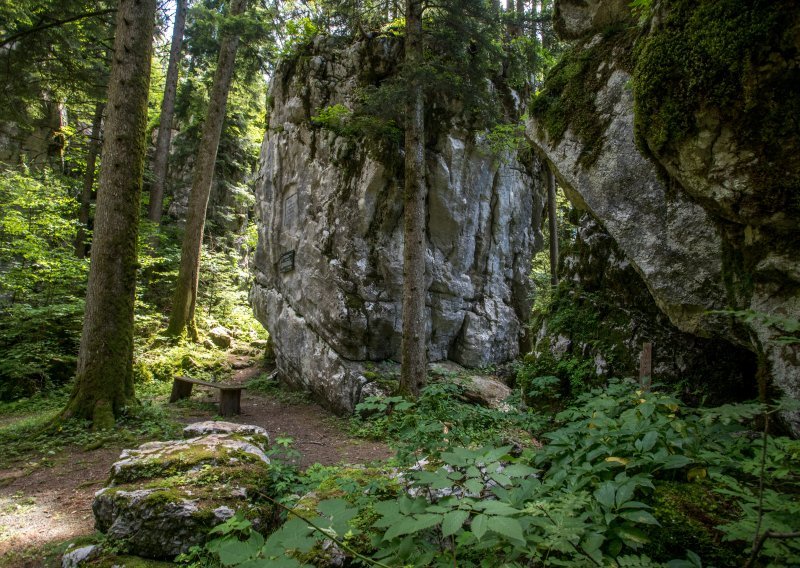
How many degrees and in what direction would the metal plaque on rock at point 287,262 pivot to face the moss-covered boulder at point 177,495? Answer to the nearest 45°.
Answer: approximately 45° to its left

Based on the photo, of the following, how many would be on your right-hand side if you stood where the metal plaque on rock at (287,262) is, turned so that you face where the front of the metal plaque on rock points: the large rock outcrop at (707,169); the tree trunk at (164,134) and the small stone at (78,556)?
1

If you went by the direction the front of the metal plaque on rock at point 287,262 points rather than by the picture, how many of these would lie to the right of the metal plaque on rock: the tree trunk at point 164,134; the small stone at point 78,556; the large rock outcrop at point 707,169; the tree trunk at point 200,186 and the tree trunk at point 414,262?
2

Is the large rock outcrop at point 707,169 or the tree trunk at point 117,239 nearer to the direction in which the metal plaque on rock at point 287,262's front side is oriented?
the tree trunk

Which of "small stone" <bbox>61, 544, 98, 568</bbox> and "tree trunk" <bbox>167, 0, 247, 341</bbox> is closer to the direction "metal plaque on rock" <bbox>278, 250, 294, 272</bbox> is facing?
the small stone

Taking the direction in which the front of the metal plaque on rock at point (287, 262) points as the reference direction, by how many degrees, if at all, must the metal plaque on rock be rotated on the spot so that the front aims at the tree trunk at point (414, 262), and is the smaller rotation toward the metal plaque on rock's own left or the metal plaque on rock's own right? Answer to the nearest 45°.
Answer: approximately 90° to the metal plaque on rock's own left

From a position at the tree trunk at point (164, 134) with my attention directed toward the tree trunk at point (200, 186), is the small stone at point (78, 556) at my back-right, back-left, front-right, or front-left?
front-right

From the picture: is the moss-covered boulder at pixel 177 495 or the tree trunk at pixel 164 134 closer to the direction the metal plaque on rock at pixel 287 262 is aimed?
the moss-covered boulder

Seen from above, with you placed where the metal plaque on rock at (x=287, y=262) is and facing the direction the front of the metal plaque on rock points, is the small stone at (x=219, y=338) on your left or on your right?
on your right

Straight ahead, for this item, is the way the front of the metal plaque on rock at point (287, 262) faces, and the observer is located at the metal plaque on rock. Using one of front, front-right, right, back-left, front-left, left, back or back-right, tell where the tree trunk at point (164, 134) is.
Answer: right

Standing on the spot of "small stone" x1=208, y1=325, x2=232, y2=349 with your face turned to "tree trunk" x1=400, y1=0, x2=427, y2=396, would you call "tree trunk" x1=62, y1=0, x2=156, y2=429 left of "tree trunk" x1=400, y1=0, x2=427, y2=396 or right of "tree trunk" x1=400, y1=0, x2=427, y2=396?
right

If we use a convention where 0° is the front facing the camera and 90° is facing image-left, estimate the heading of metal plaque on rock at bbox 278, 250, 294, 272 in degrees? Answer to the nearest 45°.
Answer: approximately 45°

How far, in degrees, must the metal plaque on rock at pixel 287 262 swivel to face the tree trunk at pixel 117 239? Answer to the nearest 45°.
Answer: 0° — it already faces it

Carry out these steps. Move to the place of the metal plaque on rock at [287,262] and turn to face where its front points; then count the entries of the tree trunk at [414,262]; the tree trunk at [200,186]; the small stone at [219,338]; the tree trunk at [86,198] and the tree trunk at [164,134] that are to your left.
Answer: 1

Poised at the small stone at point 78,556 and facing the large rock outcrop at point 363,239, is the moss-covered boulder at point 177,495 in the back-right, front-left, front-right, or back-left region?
front-right

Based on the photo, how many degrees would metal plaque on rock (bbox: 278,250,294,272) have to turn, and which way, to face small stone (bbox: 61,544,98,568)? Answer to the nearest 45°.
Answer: approximately 45° to its left
